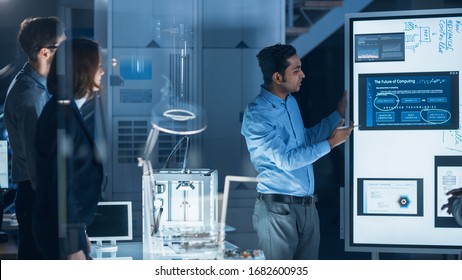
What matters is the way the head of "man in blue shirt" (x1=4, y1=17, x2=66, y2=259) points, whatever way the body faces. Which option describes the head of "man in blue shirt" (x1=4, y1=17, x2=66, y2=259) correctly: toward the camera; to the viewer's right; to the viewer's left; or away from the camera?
to the viewer's right

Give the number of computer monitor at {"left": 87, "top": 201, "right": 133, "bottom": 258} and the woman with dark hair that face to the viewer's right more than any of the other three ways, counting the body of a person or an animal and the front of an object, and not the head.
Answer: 1

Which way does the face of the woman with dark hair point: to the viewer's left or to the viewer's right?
to the viewer's right

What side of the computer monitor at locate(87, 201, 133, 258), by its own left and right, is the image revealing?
front

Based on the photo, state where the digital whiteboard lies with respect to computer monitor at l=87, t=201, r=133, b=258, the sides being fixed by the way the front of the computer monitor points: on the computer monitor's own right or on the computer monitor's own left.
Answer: on the computer monitor's own left

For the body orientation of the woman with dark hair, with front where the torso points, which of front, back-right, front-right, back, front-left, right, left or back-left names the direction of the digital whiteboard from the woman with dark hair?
front

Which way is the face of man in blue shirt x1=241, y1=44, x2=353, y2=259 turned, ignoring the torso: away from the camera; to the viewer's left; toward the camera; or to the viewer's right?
to the viewer's right

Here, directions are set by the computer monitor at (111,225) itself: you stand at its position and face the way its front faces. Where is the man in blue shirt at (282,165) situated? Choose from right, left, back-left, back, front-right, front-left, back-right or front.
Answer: left

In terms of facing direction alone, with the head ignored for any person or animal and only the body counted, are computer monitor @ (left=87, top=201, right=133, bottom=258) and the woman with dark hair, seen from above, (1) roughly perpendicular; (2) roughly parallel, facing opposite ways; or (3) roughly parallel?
roughly perpendicular

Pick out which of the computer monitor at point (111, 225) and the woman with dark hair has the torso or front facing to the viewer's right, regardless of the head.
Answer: the woman with dark hair

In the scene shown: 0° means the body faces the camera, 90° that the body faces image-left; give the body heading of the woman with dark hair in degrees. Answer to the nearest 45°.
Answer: approximately 270°
